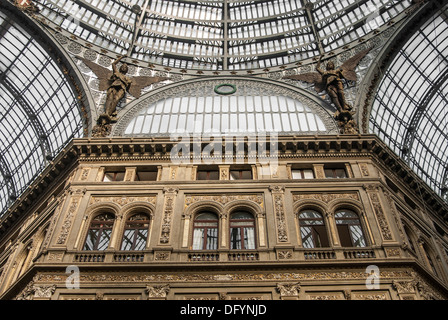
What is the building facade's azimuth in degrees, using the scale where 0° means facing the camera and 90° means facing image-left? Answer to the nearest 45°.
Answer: approximately 0°
